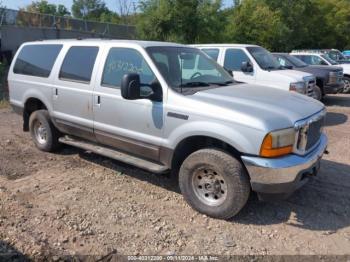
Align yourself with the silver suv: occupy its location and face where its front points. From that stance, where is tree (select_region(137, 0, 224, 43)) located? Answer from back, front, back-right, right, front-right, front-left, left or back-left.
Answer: back-left

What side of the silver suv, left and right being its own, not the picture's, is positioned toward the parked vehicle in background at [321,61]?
left

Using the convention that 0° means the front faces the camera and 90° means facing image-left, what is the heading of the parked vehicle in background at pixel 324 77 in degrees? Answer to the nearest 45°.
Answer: approximately 315°

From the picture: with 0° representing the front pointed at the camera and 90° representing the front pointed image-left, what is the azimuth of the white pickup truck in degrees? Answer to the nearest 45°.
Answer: approximately 315°

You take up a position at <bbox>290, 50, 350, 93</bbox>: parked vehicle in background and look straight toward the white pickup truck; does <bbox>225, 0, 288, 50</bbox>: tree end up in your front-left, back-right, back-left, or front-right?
back-right

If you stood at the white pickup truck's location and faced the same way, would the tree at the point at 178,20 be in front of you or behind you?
behind

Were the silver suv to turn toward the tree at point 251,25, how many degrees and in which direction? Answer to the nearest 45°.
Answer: approximately 135° to its left
